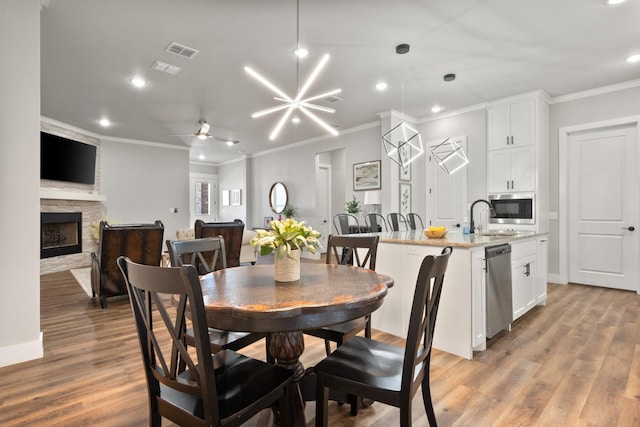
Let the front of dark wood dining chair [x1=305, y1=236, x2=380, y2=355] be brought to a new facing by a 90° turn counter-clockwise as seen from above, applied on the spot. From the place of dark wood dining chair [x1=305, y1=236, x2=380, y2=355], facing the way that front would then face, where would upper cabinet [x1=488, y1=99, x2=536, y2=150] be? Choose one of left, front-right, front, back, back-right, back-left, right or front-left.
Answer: left

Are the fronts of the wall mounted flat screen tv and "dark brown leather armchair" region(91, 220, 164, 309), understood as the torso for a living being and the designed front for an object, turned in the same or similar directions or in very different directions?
very different directions

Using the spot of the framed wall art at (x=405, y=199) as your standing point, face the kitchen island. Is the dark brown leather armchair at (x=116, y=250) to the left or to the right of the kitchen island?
right

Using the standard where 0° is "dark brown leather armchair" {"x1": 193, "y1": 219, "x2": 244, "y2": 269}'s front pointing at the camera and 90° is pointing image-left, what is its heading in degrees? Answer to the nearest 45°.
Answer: approximately 180°

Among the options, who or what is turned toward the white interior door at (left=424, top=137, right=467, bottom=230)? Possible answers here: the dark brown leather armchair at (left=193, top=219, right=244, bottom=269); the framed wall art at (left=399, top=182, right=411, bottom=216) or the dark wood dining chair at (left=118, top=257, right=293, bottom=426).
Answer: the dark wood dining chair at (left=118, top=257, right=293, bottom=426)

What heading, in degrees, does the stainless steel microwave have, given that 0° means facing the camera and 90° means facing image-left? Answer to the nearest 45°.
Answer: approximately 0°

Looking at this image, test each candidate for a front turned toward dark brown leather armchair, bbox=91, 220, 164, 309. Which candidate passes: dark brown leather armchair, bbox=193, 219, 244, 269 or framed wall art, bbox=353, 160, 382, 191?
the framed wall art

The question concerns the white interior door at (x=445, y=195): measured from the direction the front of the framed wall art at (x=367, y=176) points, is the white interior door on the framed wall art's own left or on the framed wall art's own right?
on the framed wall art's own left

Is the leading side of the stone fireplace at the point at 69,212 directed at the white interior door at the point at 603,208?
yes
